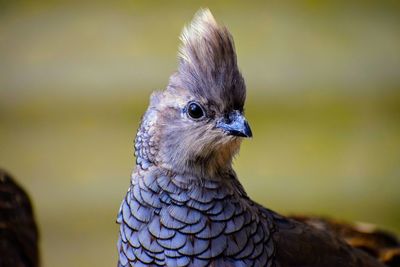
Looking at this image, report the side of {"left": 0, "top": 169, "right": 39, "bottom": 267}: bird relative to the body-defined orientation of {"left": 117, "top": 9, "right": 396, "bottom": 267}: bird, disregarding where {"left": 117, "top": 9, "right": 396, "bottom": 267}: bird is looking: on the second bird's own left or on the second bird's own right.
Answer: on the second bird's own right

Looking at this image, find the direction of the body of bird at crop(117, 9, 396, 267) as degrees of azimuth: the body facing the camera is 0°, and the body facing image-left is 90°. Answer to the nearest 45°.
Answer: approximately 45°
